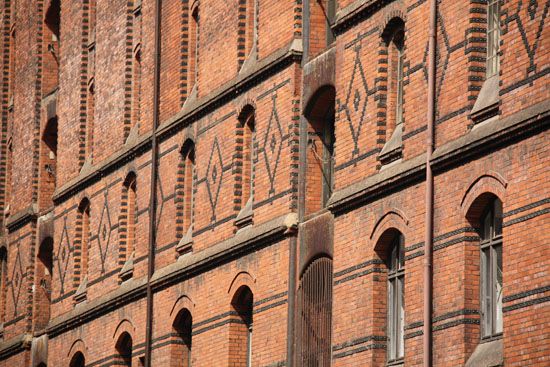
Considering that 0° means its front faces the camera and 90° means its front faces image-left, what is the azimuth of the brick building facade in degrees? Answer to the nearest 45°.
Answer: approximately 45°
